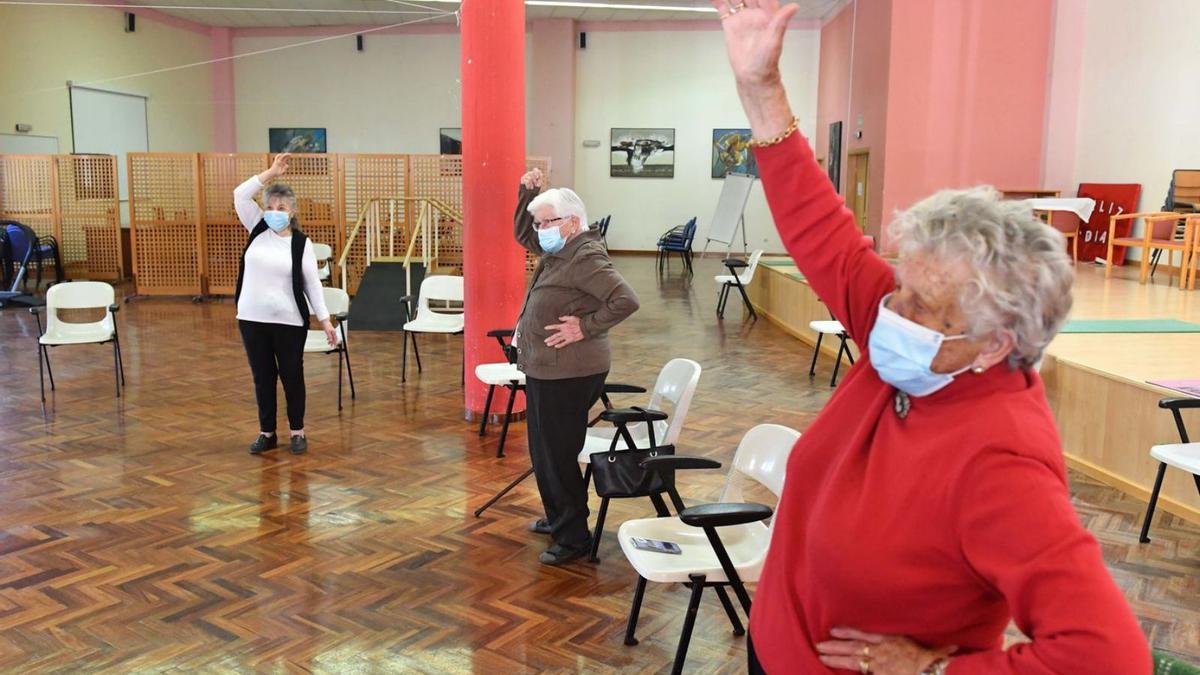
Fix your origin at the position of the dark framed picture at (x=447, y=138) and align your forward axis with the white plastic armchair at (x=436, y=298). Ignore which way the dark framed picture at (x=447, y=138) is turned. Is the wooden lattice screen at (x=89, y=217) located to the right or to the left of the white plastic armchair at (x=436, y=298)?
right

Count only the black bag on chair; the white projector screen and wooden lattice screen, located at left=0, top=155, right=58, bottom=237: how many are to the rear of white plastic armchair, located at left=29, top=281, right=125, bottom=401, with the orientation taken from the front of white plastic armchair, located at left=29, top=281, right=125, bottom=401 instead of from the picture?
2

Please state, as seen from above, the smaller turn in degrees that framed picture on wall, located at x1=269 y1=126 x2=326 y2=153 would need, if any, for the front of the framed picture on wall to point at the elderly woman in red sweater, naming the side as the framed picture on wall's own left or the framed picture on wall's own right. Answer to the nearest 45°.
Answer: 0° — it already faces them

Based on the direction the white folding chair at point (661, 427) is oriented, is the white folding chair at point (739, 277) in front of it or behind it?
behind

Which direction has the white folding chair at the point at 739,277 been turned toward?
to the viewer's left

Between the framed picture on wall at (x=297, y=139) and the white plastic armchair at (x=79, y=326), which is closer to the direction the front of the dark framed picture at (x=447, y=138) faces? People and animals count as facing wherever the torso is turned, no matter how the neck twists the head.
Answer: the white plastic armchair

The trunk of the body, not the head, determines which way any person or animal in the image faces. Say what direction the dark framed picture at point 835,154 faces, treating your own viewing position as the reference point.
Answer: facing to the left of the viewer

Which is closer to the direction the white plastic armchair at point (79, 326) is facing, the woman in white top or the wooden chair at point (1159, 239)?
the woman in white top

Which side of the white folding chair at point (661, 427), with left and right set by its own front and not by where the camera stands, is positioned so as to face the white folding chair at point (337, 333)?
right

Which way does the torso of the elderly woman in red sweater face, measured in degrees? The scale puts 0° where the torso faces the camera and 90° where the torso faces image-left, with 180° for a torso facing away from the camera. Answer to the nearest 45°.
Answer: approximately 45°

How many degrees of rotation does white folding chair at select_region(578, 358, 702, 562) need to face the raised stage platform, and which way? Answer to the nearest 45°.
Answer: approximately 180°

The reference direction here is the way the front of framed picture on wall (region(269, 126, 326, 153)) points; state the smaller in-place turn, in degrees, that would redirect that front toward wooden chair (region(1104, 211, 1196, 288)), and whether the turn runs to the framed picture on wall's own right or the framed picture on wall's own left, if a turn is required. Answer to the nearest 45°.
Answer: approximately 45° to the framed picture on wall's own left
